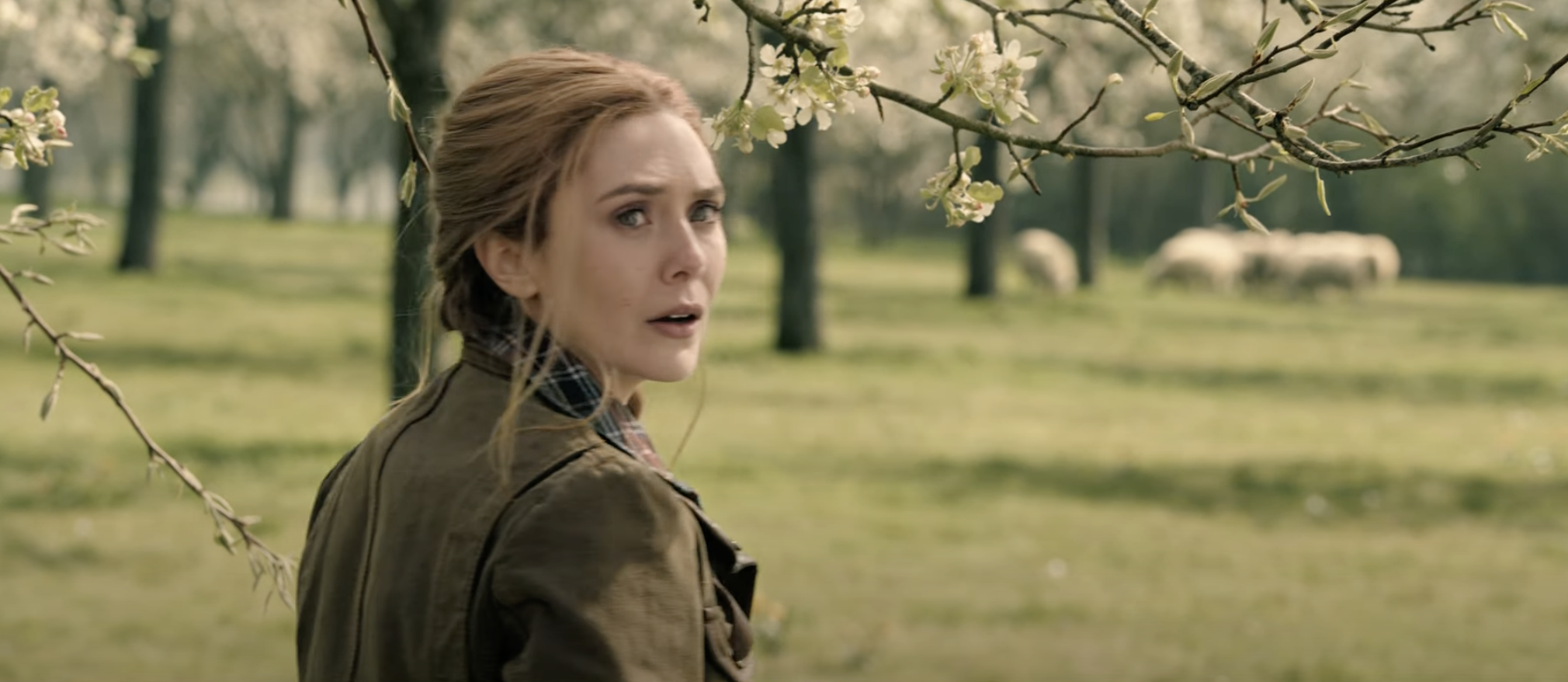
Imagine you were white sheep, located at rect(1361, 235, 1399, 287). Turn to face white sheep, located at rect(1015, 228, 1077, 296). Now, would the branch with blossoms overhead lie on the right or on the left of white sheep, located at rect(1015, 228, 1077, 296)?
left

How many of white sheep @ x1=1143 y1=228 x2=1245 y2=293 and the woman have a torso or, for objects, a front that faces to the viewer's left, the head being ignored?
1

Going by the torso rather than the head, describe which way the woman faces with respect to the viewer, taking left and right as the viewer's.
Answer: facing away from the viewer and to the right of the viewer

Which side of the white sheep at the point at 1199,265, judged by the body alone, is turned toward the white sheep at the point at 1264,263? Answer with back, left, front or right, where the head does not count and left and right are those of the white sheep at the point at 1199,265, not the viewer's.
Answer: back

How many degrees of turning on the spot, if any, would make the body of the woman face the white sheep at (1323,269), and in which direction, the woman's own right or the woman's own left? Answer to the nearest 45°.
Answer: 0° — they already face it

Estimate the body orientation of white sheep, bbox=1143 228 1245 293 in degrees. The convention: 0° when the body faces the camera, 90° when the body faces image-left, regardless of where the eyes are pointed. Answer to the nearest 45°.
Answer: approximately 90°
